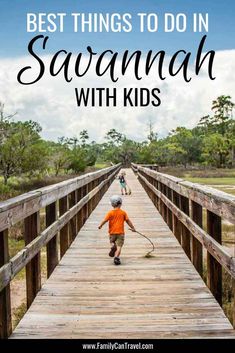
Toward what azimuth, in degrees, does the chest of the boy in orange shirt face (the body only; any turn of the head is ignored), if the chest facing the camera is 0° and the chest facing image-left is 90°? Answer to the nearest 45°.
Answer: approximately 180°
